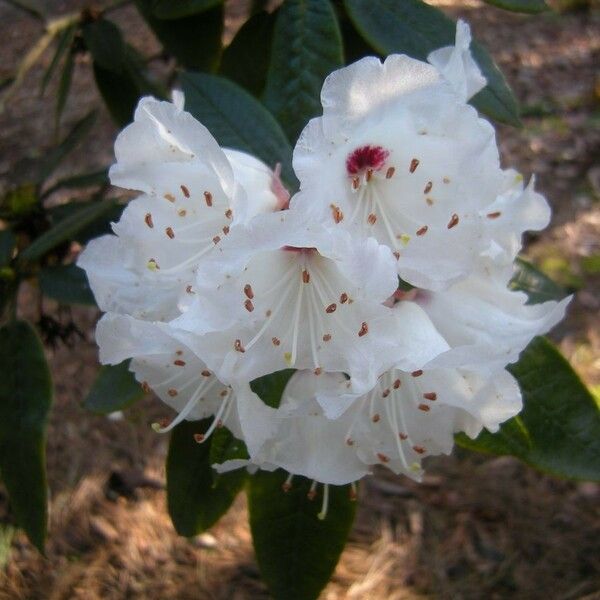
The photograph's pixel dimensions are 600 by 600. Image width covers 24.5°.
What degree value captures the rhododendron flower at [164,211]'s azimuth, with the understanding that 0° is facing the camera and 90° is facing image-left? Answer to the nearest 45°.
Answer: approximately 45°
